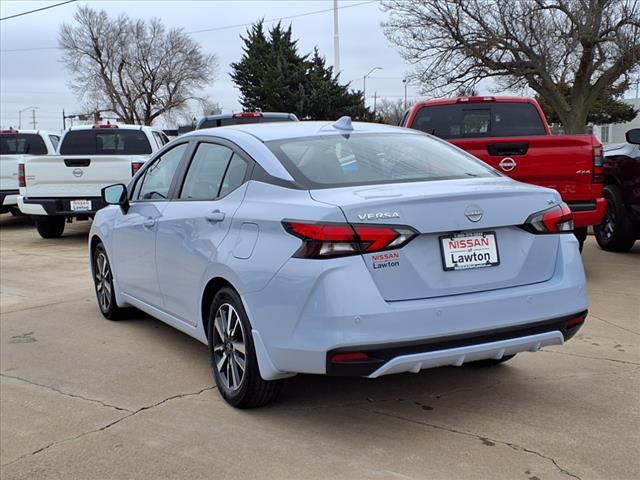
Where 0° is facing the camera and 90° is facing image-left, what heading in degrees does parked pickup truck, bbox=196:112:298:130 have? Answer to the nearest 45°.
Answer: approximately 180°

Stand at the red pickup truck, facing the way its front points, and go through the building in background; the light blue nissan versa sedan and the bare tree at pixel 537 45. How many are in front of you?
2

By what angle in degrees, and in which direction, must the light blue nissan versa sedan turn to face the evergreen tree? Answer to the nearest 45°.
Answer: approximately 45° to its right

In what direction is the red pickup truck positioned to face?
away from the camera

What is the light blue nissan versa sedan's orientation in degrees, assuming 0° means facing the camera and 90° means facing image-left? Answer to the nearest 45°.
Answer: approximately 135°

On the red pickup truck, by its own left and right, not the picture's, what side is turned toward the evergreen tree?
front

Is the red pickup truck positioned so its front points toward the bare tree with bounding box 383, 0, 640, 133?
yes

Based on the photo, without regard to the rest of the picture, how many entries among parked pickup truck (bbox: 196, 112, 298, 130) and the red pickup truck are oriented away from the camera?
2

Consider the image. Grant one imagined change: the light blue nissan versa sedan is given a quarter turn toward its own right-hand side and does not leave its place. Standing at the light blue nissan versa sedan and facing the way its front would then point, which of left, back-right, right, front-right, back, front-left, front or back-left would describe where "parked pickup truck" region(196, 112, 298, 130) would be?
front-left
